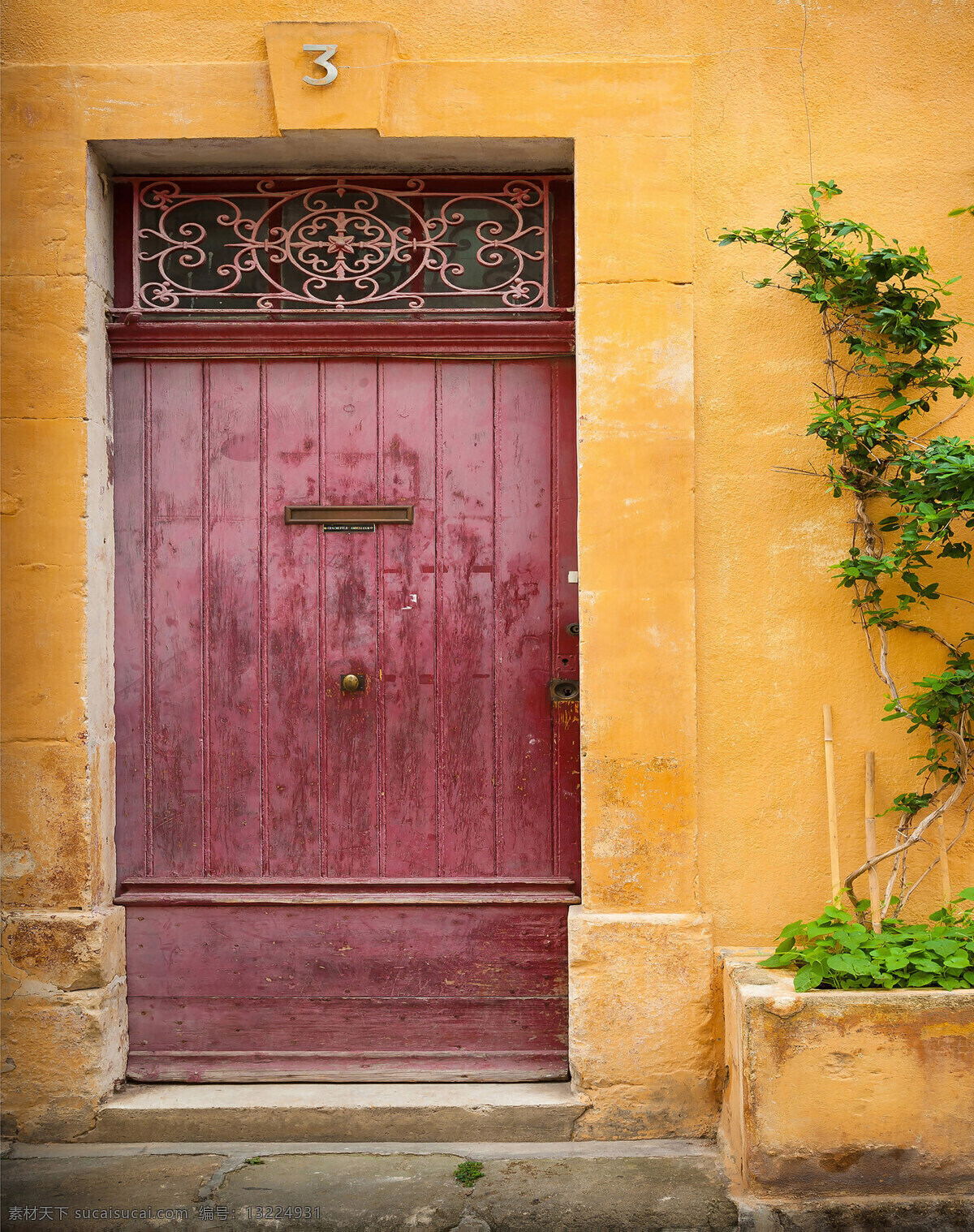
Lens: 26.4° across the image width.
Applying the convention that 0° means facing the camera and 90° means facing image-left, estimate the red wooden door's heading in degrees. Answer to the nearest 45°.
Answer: approximately 0°

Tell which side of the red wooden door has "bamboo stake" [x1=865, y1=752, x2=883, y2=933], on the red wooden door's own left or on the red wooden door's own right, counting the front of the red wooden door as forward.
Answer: on the red wooden door's own left

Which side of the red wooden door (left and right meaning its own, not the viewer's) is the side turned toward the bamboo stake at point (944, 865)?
left

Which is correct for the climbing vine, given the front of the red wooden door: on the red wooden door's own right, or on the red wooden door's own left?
on the red wooden door's own left
